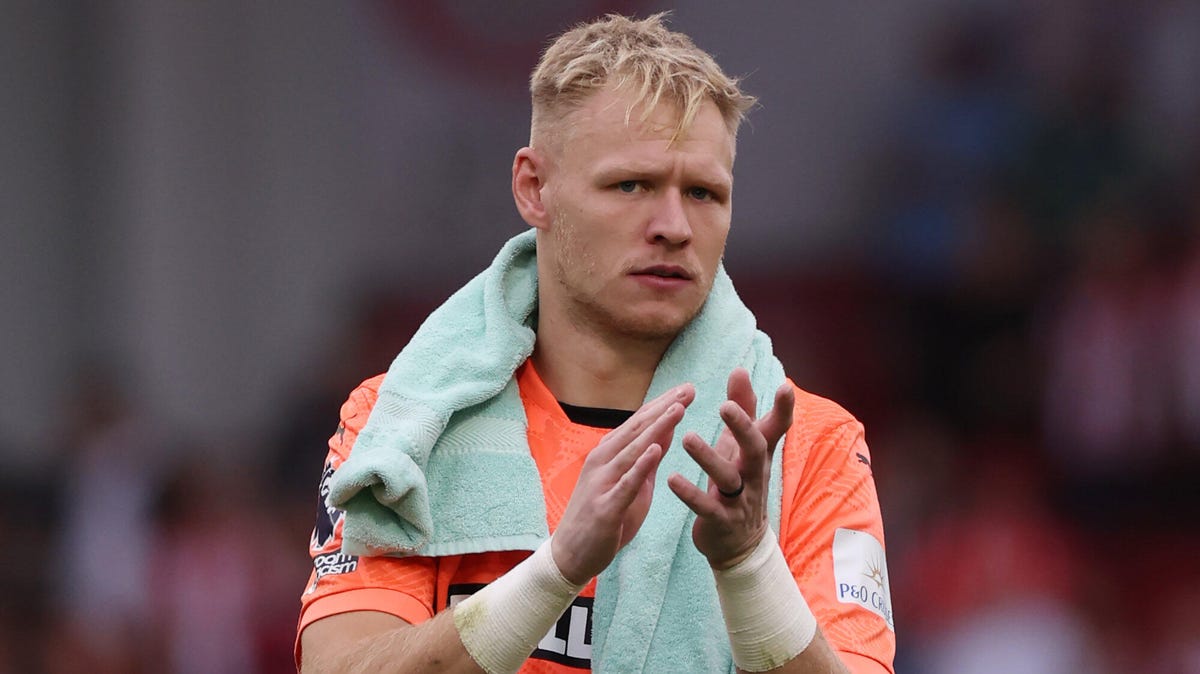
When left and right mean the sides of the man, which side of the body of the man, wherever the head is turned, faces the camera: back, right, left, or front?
front

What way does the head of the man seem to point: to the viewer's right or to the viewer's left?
to the viewer's right
